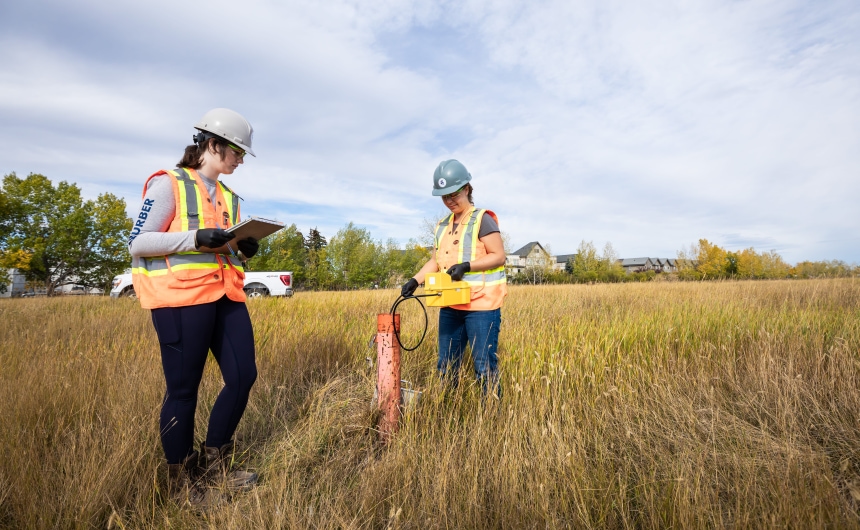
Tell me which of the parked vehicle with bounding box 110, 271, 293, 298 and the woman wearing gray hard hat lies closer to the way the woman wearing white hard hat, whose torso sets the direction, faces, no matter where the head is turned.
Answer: the woman wearing gray hard hat

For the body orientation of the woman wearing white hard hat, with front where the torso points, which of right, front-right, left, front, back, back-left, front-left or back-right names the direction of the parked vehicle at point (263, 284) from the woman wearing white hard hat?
back-left

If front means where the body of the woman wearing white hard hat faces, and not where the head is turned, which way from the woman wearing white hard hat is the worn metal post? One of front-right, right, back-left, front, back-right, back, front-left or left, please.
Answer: front-left

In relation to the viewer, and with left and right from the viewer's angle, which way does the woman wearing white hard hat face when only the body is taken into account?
facing the viewer and to the right of the viewer

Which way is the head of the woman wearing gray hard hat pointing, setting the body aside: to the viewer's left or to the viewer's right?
to the viewer's left

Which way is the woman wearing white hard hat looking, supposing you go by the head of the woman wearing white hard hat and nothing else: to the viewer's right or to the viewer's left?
to the viewer's right

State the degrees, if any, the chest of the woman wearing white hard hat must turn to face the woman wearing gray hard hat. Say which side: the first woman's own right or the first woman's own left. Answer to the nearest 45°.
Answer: approximately 45° to the first woman's own left

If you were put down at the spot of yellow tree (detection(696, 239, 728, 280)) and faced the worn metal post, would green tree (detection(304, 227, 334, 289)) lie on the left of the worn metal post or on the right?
right

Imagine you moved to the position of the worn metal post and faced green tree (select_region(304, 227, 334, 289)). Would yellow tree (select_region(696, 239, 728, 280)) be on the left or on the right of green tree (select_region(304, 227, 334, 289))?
right

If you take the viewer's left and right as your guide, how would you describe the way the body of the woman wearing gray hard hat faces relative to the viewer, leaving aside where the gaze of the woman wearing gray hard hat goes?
facing the viewer and to the left of the viewer

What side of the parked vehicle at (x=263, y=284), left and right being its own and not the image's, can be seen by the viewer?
left
